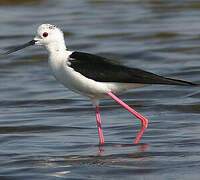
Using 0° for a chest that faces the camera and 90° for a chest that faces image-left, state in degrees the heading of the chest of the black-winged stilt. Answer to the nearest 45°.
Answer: approximately 90°
